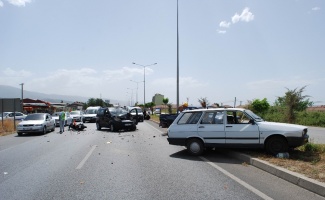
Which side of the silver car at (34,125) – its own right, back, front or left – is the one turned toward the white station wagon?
left

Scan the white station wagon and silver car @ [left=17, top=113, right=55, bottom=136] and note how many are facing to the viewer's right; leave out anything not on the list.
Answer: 1

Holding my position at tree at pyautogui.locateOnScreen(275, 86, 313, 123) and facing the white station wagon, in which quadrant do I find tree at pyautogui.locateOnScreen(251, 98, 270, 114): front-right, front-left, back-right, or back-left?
back-right

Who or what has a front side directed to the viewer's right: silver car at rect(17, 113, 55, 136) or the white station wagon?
the white station wagon

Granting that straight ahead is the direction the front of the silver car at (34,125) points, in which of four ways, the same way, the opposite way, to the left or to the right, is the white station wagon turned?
to the left

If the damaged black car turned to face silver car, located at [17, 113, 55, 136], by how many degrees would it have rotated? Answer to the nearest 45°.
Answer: approximately 135° to its right

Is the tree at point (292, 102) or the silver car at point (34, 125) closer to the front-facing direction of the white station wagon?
the tree

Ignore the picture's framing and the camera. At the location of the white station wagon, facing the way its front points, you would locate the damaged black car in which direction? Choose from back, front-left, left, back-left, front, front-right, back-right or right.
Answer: back-left

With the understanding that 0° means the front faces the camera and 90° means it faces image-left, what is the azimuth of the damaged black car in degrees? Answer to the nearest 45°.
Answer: approximately 315°

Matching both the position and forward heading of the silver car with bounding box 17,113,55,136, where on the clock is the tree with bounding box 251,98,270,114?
The tree is roughly at 7 o'clock from the silver car.

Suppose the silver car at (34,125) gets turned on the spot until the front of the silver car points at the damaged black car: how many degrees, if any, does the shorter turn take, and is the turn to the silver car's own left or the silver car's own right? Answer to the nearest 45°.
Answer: approximately 135° to the silver car's own left

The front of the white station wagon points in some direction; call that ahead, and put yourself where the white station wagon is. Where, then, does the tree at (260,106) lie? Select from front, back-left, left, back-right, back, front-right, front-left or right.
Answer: left

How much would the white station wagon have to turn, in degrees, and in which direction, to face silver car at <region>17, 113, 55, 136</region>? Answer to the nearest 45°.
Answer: approximately 135° to its left

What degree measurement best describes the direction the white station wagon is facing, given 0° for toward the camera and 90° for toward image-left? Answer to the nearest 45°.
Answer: approximately 270°
